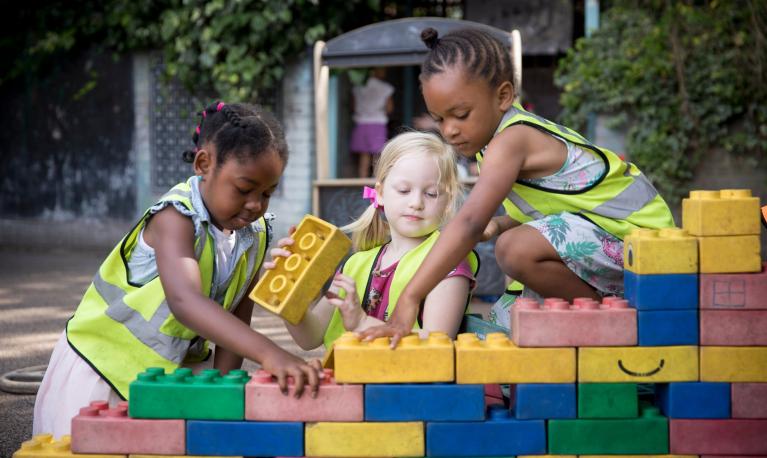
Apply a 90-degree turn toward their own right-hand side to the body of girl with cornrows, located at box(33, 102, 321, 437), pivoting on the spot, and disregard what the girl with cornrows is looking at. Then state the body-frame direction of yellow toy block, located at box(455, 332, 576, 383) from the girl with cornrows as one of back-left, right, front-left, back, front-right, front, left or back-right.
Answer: left

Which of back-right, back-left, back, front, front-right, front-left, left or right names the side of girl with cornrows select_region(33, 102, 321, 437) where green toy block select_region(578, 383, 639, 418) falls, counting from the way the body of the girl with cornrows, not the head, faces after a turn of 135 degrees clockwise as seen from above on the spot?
back-left

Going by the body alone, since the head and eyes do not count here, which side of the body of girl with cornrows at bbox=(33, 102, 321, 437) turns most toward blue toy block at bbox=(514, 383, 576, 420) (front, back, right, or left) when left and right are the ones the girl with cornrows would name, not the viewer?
front

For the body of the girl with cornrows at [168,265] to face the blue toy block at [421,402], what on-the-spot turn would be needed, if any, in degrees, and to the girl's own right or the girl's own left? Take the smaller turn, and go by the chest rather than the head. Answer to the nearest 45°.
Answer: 0° — they already face it

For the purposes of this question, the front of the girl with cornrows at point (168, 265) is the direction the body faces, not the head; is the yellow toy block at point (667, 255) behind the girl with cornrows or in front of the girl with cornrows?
in front

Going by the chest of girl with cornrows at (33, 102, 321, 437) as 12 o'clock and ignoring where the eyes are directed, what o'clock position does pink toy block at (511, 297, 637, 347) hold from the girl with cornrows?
The pink toy block is roughly at 12 o'clock from the girl with cornrows.

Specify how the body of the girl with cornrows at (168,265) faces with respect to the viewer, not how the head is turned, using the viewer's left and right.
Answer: facing the viewer and to the right of the viewer

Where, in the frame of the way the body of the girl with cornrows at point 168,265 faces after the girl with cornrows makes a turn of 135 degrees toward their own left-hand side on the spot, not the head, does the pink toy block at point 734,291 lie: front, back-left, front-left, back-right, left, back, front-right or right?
back-right

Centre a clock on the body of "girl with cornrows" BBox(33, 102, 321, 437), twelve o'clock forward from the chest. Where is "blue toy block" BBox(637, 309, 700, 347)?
The blue toy block is roughly at 12 o'clock from the girl with cornrows.

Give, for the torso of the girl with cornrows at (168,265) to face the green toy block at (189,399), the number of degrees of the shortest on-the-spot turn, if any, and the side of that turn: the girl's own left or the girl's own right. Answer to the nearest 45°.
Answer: approximately 45° to the girl's own right

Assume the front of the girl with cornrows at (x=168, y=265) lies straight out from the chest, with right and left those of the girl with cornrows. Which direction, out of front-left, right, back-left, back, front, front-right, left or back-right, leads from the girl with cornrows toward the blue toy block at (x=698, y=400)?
front

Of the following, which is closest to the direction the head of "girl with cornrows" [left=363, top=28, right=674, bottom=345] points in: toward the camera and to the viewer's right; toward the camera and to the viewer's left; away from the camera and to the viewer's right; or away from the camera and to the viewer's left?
toward the camera and to the viewer's left

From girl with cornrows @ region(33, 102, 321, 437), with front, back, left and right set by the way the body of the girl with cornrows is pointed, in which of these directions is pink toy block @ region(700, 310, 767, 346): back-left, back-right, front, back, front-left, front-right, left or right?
front

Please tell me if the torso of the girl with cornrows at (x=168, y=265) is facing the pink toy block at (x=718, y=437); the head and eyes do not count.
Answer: yes

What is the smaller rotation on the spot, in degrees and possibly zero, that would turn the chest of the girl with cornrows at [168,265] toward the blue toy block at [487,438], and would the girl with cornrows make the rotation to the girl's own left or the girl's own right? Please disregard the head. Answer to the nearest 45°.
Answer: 0° — they already face it

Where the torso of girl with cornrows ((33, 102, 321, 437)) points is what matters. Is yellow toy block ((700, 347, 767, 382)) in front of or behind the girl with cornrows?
in front
